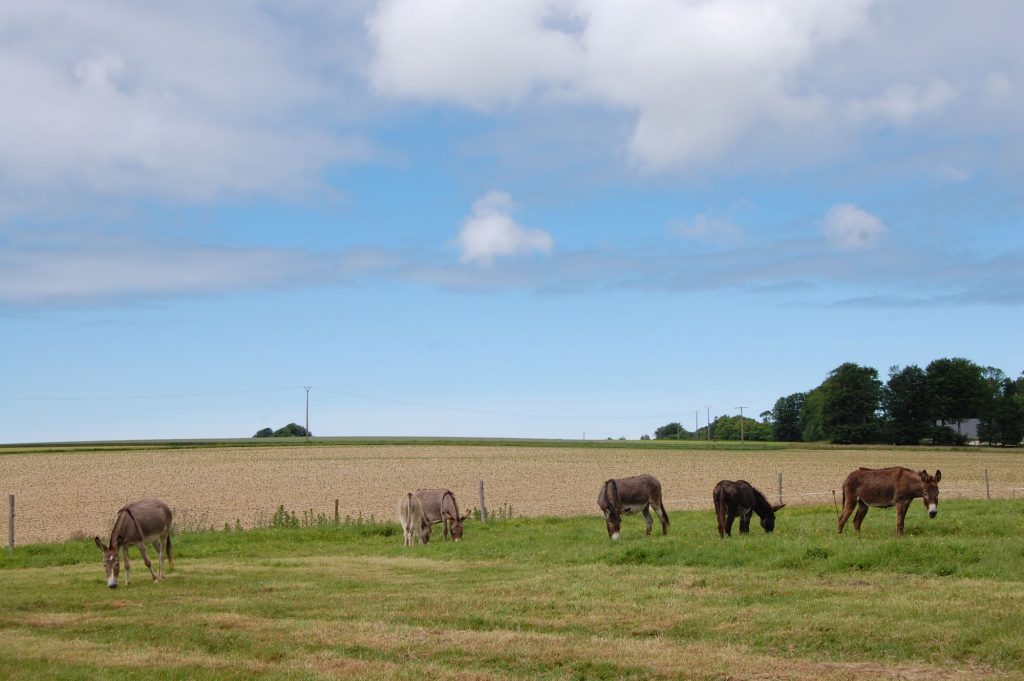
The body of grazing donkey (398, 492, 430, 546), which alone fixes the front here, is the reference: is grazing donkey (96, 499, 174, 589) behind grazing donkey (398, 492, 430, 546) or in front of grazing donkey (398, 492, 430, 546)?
behind

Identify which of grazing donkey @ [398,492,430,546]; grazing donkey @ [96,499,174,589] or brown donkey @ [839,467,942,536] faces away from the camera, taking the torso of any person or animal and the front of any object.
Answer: grazing donkey @ [398,492,430,546]

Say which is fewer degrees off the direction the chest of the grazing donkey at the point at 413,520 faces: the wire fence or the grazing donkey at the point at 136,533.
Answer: the wire fence

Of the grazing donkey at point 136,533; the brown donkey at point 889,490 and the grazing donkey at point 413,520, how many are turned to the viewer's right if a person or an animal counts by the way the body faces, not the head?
1

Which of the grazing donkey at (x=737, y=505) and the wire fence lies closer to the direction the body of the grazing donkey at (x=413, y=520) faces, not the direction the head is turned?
the wire fence

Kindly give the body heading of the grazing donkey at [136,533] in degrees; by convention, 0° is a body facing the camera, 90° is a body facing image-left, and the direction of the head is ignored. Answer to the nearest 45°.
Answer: approximately 45°

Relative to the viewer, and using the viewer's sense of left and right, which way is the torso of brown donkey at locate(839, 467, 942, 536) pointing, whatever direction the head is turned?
facing to the right of the viewer

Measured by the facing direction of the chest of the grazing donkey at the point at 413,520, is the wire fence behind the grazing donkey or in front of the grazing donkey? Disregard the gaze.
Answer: in front

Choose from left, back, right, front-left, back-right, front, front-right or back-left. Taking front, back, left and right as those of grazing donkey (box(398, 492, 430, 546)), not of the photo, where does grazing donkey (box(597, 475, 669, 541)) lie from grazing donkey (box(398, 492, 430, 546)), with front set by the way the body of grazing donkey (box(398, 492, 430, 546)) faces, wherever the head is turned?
back-right

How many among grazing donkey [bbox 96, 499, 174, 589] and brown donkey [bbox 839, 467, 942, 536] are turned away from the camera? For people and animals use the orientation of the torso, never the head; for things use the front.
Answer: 0

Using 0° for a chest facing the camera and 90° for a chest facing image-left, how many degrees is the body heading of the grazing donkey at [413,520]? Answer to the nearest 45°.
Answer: approximately 180°
